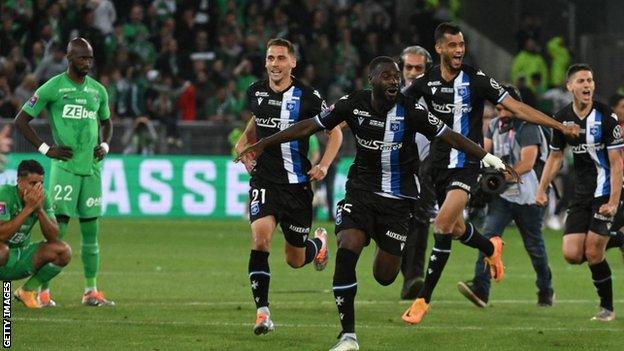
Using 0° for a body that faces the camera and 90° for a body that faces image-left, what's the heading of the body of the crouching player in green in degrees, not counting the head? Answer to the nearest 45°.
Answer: approximately 315°

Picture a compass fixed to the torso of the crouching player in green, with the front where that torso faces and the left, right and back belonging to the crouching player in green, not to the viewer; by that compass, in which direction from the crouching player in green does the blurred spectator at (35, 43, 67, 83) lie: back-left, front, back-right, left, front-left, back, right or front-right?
back-left

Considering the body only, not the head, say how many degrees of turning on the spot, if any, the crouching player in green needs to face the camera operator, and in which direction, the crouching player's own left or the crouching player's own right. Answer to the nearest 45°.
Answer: approximately 45° to the crouching player's own left

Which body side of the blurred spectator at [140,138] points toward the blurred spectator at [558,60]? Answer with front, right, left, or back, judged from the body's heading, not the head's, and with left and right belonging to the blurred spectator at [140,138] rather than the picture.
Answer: left

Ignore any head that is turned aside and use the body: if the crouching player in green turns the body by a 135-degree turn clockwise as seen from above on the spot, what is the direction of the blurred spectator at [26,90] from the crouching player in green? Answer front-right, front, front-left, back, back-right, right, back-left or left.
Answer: right

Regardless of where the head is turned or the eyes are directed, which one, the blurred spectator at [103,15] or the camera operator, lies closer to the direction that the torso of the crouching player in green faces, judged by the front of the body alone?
the camera operator
